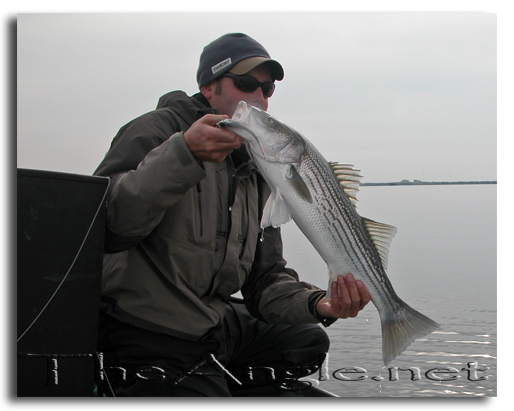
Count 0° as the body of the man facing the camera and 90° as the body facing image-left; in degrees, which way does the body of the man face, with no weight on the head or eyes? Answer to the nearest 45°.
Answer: approximately 315°
